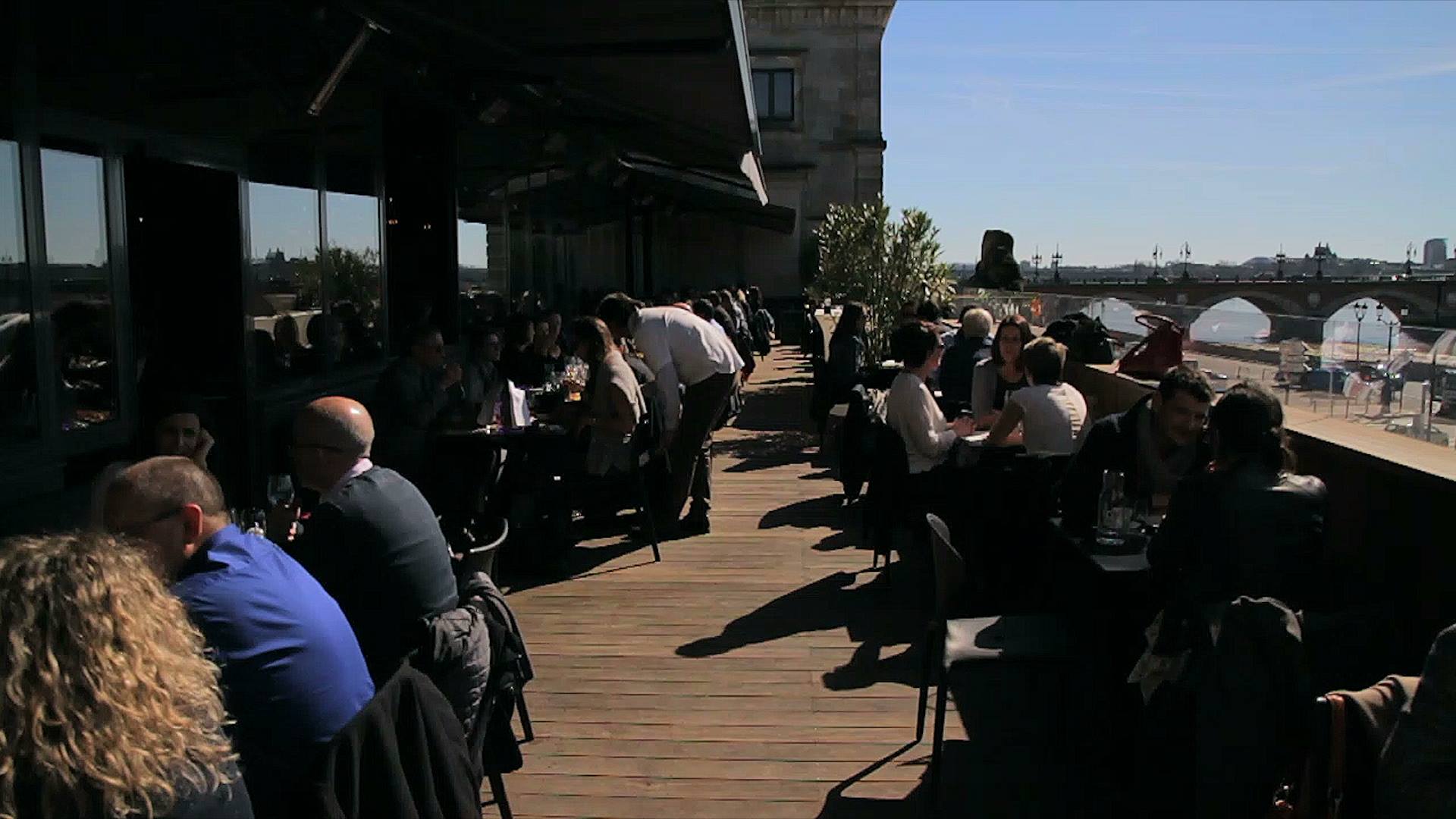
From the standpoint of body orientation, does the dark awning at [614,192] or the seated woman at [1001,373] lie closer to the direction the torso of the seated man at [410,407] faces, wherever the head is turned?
the seated woman

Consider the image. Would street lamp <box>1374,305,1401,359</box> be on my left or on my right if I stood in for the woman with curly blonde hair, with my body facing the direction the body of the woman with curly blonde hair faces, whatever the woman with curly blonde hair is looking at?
on my right

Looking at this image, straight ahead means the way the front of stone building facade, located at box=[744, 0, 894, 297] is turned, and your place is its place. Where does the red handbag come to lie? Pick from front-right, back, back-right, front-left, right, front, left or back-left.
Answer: front

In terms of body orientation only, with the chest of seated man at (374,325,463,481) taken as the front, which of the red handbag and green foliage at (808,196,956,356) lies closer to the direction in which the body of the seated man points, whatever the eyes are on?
the red handbag

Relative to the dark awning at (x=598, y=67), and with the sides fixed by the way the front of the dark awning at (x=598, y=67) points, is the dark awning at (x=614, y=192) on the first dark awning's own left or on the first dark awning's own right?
on the first dark awning's own left

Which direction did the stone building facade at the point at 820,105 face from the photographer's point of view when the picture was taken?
facing the viewer

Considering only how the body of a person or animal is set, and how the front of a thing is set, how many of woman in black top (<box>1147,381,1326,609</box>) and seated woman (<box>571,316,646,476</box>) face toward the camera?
0

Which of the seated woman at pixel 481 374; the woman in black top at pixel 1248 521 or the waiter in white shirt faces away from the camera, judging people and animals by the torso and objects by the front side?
the woman in black top

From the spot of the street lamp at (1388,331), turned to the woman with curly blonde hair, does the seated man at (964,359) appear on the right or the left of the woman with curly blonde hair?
right

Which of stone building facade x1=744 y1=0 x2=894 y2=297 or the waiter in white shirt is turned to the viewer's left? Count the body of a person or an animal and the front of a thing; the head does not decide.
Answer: the waiter in white shirt

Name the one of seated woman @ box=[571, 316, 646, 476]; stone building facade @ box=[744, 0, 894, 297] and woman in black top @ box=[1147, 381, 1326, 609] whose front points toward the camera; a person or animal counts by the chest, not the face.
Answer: the stone building facade

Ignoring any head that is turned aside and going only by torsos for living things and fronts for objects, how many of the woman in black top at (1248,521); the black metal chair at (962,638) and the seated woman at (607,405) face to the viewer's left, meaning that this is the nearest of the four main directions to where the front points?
1

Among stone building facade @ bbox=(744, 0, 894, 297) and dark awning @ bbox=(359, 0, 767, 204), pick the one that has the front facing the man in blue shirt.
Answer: the stone building facade

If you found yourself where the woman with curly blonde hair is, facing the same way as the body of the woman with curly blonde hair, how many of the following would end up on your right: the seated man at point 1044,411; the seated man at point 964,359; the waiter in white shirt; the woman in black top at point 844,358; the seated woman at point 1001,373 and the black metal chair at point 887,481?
6

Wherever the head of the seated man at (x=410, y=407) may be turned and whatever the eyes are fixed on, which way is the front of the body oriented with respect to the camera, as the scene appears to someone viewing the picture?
to the viewer's right

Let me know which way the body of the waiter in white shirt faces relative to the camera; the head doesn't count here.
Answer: to the viewer's left

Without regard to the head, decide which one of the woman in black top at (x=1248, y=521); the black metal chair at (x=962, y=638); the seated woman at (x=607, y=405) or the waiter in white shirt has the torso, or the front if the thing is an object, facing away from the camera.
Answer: the woman in black top

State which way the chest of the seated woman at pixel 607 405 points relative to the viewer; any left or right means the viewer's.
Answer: facing to the left of the viewer
